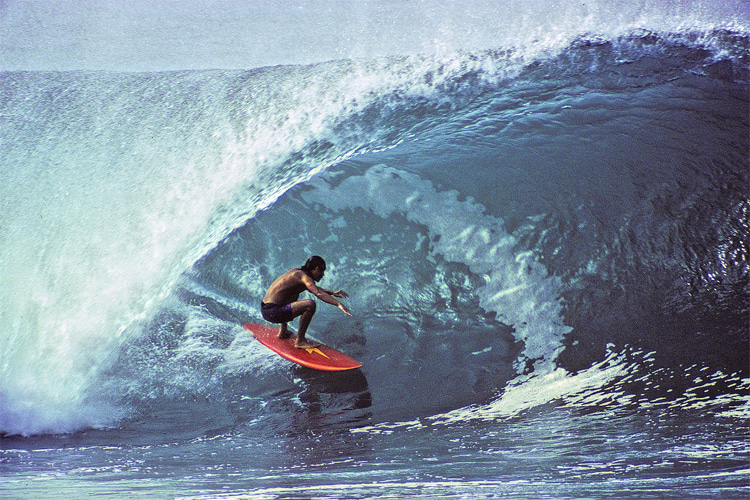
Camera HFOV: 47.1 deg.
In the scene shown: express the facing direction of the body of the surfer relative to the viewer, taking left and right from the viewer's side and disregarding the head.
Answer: facing to the right of the viewer

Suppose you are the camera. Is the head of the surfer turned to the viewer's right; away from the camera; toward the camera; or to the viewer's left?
to the viewer's right

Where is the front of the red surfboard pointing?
to the viewer's right
